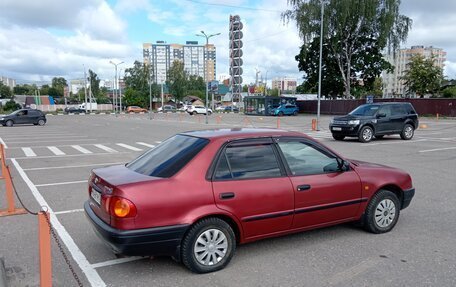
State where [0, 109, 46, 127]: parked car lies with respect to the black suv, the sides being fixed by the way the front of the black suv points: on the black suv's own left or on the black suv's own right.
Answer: on the black suv's own right

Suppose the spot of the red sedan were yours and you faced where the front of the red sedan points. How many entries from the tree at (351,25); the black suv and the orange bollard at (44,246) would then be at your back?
1

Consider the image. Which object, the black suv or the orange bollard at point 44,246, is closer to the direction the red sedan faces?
the black suv

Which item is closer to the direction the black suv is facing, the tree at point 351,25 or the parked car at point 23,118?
the parked car

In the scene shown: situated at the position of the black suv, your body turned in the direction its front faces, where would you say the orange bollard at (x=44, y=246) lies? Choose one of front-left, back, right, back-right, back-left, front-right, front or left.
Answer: front-left

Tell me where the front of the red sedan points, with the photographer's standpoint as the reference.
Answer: facing away from the viewer and to the right of the viewer

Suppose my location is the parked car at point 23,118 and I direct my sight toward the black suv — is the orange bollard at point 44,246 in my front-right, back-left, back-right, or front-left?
front-right

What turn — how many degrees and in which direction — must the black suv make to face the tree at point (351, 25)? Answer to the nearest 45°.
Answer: approximately 135° to its right

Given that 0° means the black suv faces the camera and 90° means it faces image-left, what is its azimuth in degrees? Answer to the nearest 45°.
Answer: approximately 45°

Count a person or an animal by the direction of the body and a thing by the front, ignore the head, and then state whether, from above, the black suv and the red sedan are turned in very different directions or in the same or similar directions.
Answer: very different directions
